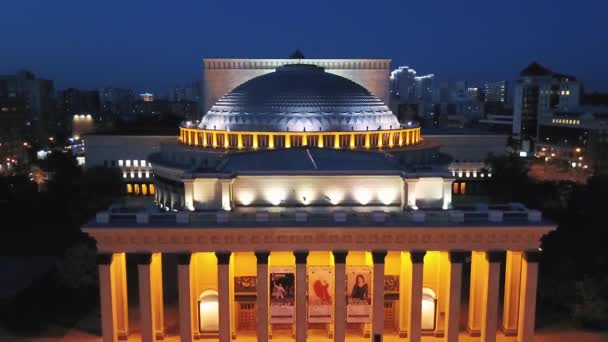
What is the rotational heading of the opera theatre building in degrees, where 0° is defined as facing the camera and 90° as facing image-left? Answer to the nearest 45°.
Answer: approximately 0°
